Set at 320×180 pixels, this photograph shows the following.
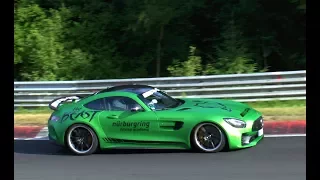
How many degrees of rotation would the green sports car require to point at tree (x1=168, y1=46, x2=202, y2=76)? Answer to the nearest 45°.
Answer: approximately 90° to its left

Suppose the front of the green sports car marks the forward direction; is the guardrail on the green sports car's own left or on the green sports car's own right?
on the green sports car's own left

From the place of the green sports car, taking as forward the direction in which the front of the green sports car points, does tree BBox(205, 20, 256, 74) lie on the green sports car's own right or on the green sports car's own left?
on the green sports car's own left

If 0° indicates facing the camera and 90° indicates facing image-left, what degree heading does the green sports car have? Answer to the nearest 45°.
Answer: approximately 270°
